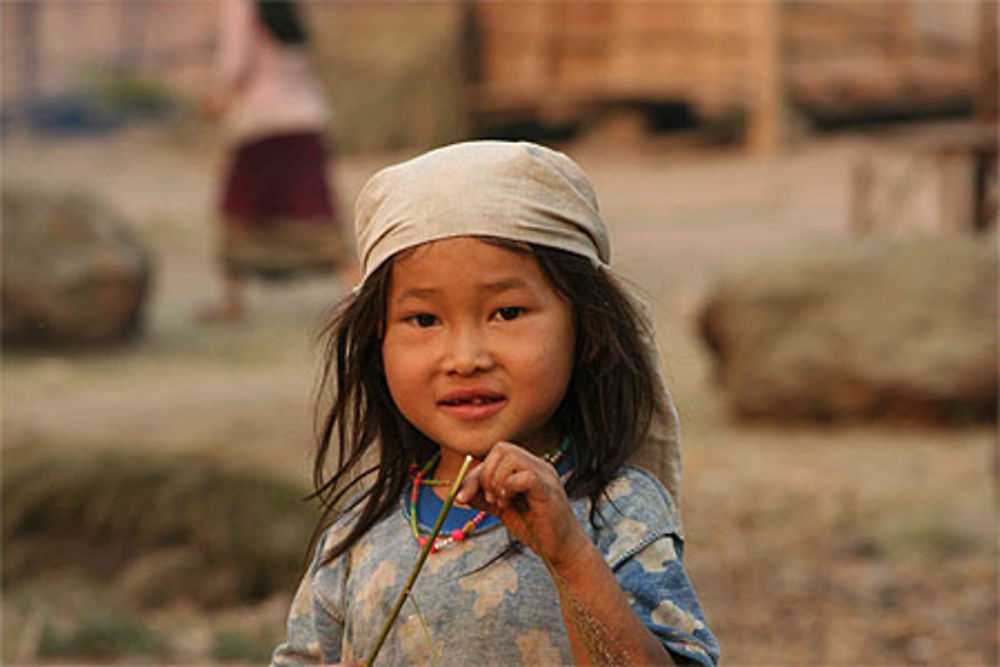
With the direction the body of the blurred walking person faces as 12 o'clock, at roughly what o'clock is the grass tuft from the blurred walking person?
The grass tuft is roughly at 9 o'clock from the blurred walking person.

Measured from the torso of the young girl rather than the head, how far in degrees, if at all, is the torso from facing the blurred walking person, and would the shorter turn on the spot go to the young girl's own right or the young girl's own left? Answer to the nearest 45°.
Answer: approximately 180°

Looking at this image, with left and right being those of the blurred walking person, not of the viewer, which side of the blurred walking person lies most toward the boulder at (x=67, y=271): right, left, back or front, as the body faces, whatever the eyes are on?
front

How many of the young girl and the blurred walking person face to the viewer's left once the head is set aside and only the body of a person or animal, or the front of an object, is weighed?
1

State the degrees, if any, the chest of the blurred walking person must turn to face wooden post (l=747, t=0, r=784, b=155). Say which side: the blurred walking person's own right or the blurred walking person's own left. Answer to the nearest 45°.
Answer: approximately 135° to the blurred walking person's own right

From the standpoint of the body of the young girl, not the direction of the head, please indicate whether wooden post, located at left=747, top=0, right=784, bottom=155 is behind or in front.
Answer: behind

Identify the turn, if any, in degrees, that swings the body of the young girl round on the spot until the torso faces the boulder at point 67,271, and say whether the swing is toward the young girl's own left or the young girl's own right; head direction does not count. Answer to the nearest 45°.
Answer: approximately 180°

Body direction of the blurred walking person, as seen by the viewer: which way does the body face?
to the viewer's left

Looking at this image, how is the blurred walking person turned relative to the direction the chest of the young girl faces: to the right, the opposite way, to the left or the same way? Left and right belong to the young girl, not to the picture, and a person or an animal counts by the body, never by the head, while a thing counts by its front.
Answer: to the right

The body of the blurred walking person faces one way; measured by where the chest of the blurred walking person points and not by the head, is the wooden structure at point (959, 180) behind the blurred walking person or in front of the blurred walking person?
behind

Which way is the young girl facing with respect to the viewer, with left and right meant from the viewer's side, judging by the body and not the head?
facing the viewer

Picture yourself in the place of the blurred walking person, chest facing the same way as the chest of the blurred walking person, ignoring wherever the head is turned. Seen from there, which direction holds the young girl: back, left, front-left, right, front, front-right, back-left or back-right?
left

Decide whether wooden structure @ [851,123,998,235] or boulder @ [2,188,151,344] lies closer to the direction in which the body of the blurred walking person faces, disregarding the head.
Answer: the boulder
